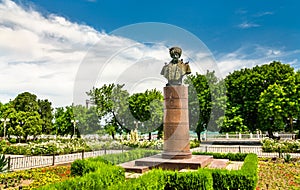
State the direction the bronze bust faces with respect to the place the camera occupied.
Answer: facing the viewer

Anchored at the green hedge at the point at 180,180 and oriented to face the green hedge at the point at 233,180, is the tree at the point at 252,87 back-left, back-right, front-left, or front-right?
front-left

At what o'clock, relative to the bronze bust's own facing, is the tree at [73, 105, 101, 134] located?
The tree is roughly at 5 o'clock from the bronze bust.

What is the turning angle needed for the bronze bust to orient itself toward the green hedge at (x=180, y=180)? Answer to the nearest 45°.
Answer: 0° — it already faces it

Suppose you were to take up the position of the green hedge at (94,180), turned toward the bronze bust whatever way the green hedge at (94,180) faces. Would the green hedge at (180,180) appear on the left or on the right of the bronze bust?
right

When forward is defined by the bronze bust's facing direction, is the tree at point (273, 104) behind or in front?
behind

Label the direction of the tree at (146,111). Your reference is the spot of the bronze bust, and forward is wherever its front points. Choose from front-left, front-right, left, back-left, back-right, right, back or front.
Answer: back

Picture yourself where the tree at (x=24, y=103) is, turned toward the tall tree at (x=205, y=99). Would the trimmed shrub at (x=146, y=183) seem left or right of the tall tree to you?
right

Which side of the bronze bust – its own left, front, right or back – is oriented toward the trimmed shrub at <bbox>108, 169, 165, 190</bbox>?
front

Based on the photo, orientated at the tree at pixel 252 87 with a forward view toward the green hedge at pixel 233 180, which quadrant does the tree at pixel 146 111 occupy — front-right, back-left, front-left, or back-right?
front-right
